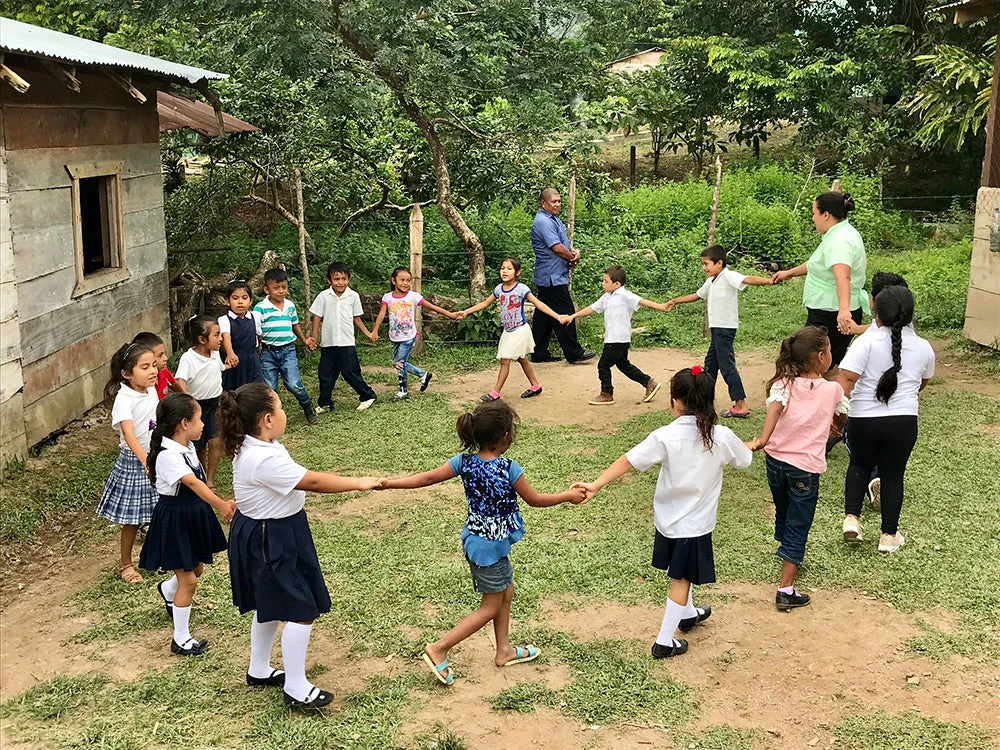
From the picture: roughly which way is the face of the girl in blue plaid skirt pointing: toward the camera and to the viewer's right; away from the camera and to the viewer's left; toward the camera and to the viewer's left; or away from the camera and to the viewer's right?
toward the camera and to the viewer's right

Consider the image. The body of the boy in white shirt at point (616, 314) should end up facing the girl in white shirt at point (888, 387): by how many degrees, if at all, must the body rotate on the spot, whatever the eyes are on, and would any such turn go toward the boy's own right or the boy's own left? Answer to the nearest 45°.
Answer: approximately 90° to the boy's own left

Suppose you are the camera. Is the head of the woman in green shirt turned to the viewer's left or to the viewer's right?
to the viewer's left

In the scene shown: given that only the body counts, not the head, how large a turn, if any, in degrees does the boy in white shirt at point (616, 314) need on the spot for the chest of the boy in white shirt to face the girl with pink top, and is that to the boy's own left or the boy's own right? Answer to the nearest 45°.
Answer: approximately 45° to the boy's own left

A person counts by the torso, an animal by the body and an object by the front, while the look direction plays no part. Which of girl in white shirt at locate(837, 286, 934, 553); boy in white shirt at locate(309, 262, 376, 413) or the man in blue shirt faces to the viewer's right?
the man in blue shirt

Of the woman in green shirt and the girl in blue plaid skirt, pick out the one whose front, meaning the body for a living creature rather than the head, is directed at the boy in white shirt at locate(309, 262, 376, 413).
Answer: the woman in green shirt

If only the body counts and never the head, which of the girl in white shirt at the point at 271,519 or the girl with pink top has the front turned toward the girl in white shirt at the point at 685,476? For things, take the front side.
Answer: the girl in white shirt at the point at 271,519

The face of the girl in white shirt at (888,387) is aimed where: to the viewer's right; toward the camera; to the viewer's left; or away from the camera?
away from the camera

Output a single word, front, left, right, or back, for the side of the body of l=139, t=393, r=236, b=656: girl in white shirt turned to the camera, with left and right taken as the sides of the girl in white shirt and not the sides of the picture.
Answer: right

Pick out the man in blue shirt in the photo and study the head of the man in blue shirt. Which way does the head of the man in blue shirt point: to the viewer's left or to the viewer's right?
to the viewer's right

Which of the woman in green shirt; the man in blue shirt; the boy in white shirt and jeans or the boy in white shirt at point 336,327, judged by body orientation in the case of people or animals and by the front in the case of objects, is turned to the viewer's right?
the man in blue shirt

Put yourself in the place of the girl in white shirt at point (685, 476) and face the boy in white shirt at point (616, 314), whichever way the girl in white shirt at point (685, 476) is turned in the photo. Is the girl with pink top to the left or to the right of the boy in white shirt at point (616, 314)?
right

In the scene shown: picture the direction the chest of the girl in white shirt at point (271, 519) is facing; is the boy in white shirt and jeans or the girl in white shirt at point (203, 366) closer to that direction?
the boy in white shirt and jeans

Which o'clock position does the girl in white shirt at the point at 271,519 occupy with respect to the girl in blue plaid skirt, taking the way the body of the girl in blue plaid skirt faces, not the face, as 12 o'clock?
The girl in white shirt is roughly at 1 o'clock from the girl in blue plaid skirt.

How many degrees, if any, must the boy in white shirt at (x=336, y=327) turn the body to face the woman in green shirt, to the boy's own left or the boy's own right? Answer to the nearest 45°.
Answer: approximately 45° to the boy's own left

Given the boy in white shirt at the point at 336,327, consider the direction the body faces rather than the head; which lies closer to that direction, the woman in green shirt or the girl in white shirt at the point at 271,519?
the girl in white shirt
